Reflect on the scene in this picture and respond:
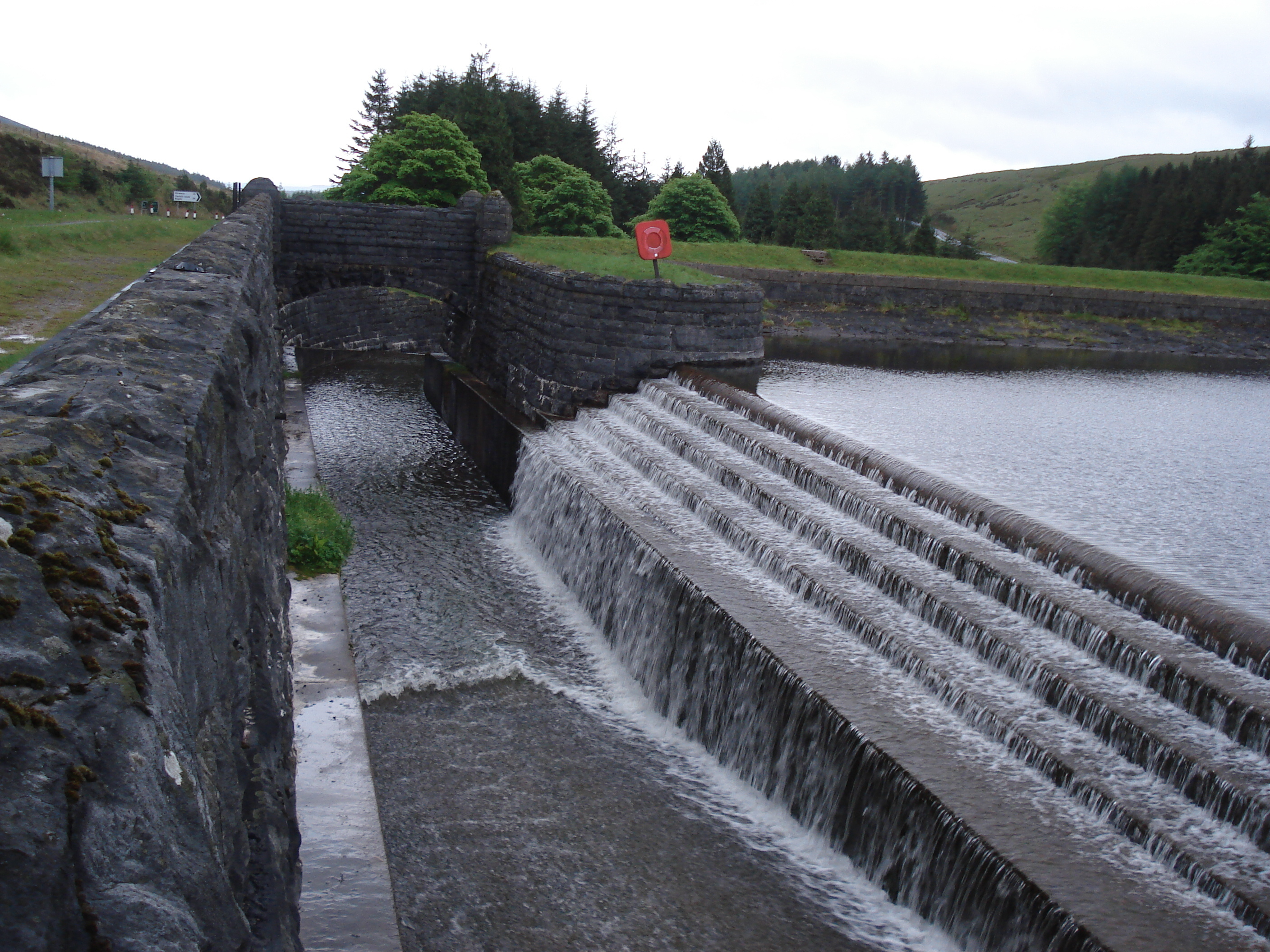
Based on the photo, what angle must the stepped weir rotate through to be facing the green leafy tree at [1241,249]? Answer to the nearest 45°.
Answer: approximately 135° to its right

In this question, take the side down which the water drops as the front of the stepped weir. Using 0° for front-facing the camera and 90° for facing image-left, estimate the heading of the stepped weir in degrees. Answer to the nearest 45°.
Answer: approximately 45°

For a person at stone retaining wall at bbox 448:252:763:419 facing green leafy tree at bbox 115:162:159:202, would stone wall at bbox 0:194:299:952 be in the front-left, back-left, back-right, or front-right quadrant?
back-left

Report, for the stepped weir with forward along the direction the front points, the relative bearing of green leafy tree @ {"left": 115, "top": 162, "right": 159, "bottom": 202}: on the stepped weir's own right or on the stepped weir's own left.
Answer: on the stepped weir's own right

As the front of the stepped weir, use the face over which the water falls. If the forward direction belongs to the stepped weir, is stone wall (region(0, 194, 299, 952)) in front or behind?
in front

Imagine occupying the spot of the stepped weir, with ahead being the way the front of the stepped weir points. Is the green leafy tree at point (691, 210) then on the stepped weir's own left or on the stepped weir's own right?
on the stepped weir's own right

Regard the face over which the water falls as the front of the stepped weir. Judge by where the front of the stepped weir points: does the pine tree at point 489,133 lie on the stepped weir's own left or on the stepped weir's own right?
on the stepped weir's own right

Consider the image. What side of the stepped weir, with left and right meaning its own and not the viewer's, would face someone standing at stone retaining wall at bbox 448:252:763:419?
right

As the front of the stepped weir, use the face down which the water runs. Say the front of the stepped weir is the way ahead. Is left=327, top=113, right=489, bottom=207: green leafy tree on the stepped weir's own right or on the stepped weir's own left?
on the stepped weir's own right

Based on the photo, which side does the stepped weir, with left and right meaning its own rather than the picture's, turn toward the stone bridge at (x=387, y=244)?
right

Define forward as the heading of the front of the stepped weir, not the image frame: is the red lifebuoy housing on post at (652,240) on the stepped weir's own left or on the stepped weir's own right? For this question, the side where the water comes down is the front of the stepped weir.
on the stepped weir's own right
